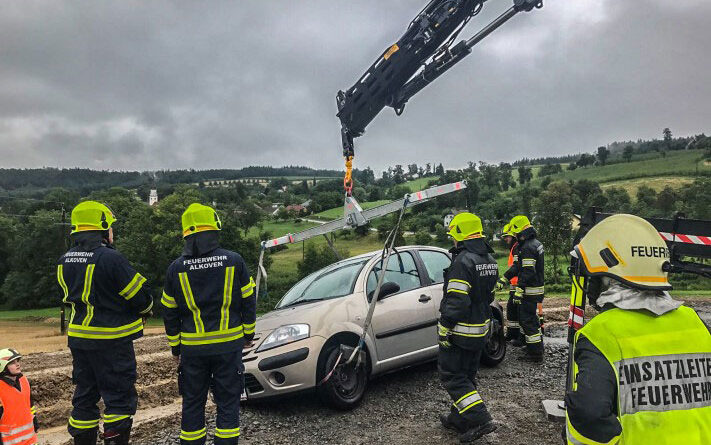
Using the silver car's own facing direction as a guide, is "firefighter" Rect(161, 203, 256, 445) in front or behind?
in front

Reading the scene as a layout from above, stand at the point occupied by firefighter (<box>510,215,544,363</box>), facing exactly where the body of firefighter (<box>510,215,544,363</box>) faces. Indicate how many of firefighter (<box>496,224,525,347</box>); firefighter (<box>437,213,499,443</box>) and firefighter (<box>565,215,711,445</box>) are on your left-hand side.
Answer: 2

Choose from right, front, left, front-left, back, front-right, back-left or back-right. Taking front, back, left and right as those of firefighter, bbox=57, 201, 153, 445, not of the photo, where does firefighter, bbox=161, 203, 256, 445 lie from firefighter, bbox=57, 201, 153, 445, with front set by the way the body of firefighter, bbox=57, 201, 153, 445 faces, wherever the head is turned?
right

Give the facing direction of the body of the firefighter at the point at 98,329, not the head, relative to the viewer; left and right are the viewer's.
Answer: facing away from the viewer and to the right of the viewer

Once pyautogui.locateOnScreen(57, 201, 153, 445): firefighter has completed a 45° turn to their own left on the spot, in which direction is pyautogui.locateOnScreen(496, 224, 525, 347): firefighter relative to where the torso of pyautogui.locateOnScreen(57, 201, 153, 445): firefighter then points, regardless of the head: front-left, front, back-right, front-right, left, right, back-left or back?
right

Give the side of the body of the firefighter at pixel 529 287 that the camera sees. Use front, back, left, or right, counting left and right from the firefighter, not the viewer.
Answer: left

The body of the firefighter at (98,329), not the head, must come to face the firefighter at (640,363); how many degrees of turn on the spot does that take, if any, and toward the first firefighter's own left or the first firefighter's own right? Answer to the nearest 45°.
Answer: approximately 90° to the first firefighter's own right

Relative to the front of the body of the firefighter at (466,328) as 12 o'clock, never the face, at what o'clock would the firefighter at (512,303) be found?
the firefighter at (512,303) is roughly at 2 o'clock from the firefighter at (466,328).

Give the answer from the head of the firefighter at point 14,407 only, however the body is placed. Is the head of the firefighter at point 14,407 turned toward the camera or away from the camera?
toward the camera

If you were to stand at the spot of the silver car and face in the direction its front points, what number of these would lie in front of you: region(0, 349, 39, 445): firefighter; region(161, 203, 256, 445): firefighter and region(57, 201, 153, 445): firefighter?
3

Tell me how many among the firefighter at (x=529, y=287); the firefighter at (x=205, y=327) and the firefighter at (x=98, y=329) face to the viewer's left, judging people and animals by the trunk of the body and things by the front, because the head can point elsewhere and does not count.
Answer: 1

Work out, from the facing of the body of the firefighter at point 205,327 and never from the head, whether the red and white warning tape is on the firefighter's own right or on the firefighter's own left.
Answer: on the firefighter's own right

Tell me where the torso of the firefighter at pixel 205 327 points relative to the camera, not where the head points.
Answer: away from the camera

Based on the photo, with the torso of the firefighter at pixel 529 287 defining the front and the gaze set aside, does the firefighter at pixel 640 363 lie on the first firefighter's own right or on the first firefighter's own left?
on the first firefighter's own left

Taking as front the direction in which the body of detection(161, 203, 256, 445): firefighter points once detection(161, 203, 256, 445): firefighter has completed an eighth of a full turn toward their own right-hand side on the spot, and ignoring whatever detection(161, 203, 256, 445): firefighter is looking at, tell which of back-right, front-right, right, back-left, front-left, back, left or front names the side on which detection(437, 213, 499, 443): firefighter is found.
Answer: front-right

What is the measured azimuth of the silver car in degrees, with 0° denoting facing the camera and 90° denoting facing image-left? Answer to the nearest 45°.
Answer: approximately 45°

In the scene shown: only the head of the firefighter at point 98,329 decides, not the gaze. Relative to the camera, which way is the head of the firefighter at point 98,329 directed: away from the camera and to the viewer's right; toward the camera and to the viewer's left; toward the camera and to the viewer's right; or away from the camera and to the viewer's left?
away from the camera and to the viewer's right

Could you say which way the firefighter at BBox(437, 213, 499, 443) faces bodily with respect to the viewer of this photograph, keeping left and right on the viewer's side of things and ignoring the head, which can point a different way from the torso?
facing away from the viewer and to the left of the viewer

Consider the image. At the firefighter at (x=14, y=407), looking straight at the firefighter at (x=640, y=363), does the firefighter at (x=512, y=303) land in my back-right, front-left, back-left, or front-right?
front-left

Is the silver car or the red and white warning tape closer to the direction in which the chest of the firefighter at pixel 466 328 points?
the silver car

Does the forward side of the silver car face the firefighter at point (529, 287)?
no
